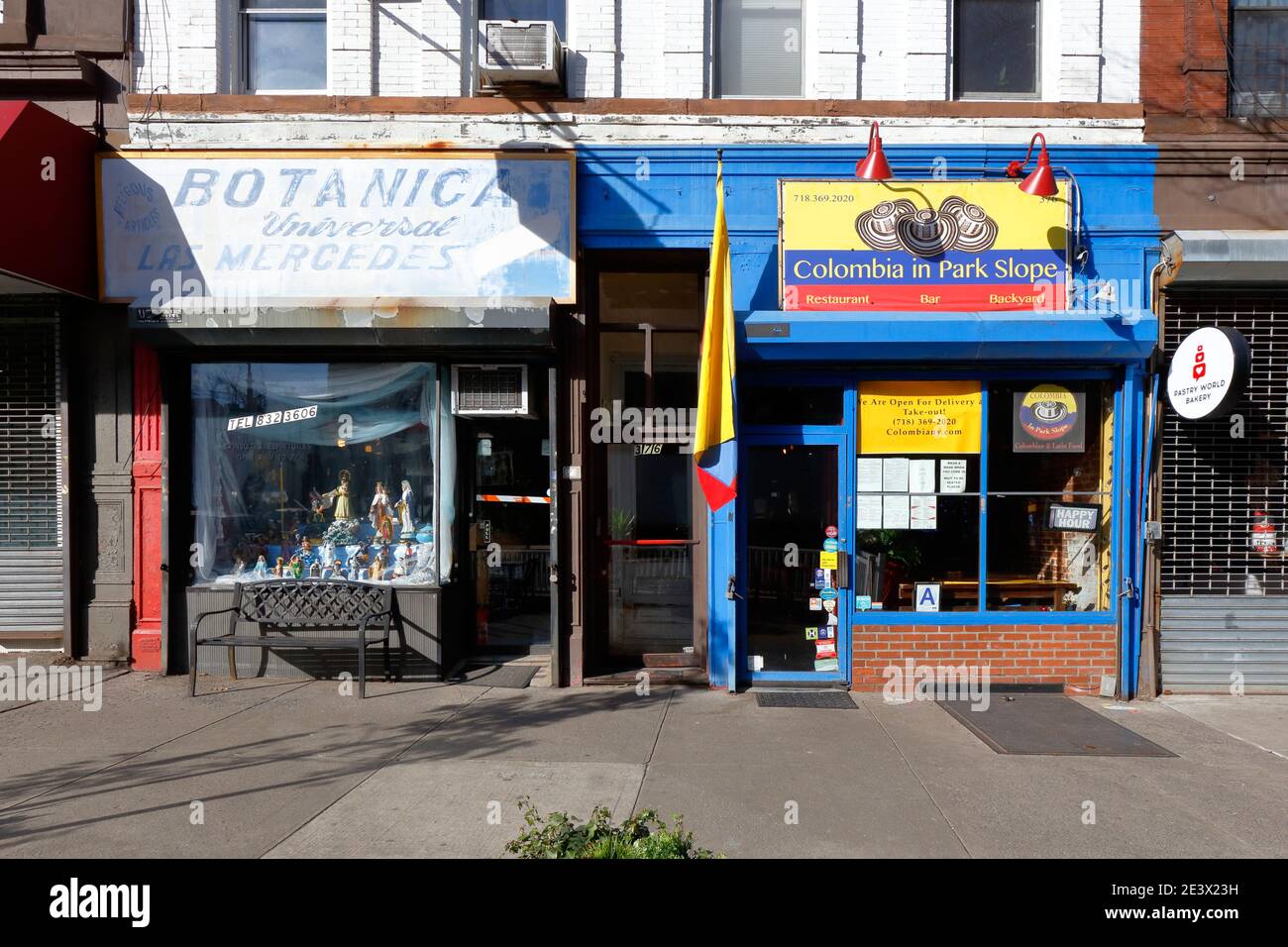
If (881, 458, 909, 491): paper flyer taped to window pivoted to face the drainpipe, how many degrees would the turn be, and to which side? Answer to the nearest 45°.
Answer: approximately 90° to its left

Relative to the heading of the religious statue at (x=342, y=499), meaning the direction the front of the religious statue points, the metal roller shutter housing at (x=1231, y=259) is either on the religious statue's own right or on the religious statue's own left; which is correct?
on the religious statue's own left

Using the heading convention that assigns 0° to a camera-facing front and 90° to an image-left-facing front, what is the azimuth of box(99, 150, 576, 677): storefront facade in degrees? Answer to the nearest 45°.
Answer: approximately 0°

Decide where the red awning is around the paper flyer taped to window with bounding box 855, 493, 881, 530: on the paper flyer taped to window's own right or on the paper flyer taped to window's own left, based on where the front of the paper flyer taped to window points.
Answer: on the paper flyer taped to window's own right

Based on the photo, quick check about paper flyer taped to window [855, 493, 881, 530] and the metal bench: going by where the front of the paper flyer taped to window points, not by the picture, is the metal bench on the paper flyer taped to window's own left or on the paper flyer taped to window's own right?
on the paper flyer taped to window's own right

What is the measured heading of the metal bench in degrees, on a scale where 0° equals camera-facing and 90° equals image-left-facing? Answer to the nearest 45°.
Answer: approximately 45°

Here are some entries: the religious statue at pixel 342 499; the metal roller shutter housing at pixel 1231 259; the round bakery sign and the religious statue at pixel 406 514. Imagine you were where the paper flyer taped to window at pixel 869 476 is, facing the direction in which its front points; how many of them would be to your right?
2
